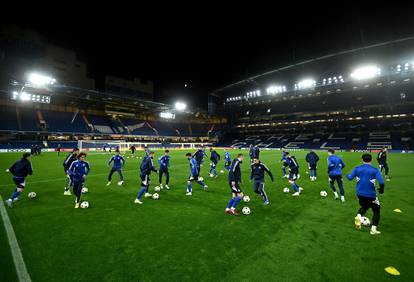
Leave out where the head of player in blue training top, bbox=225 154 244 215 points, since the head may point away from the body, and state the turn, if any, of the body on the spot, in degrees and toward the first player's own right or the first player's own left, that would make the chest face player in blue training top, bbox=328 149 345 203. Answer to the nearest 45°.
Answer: approximately 45° to the first player's own left

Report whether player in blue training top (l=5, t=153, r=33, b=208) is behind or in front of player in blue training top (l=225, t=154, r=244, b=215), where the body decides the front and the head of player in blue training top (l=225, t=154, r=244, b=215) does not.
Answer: behind

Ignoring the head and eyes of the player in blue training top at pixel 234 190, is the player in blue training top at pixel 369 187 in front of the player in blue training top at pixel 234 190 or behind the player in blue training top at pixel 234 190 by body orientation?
in front

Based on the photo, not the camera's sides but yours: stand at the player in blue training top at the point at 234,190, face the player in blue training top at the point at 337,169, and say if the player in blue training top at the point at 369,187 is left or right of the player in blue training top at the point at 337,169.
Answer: right
